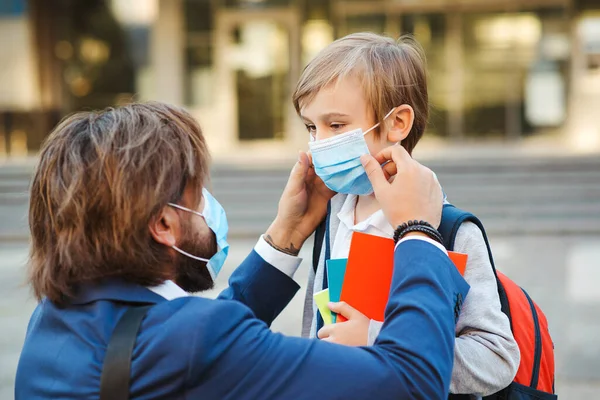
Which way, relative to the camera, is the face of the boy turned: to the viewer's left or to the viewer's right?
to the viewer's left

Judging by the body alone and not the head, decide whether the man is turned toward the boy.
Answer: yes

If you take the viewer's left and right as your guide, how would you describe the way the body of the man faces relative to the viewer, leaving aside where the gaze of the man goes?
facing away from the viewer and to the right of the viewer

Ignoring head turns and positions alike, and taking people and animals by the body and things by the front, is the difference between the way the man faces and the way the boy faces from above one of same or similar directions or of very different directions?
very different directions

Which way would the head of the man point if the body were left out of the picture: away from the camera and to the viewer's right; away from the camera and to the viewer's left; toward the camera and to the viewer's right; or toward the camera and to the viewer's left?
away from the camera and to the viewer's right

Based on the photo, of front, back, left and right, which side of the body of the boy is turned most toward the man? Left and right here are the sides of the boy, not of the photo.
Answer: front
